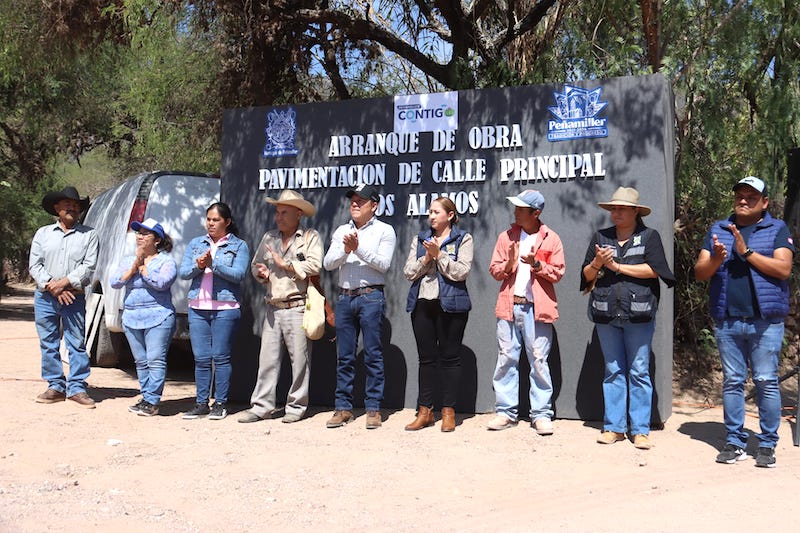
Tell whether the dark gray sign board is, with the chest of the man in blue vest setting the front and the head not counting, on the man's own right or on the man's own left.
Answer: on the man's own right

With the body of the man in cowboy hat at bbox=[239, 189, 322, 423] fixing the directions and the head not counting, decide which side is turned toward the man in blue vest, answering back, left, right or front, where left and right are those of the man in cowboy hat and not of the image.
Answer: left

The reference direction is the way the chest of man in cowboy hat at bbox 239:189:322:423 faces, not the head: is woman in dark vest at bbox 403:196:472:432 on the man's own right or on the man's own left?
on the man's own left

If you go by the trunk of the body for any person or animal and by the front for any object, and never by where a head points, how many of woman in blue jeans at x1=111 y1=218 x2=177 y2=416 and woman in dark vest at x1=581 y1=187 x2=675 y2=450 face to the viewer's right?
0

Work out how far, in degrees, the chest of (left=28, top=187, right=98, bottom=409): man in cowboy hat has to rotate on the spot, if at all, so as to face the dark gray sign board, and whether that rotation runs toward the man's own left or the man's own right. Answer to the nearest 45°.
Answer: approximately 45° to the man's own left

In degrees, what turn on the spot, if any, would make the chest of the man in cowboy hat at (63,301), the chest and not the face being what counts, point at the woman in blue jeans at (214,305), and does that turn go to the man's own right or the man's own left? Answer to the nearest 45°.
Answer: approximately 45° to the man's own left

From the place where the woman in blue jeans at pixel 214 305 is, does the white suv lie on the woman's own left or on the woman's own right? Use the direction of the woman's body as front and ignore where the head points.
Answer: on the woman's own right
